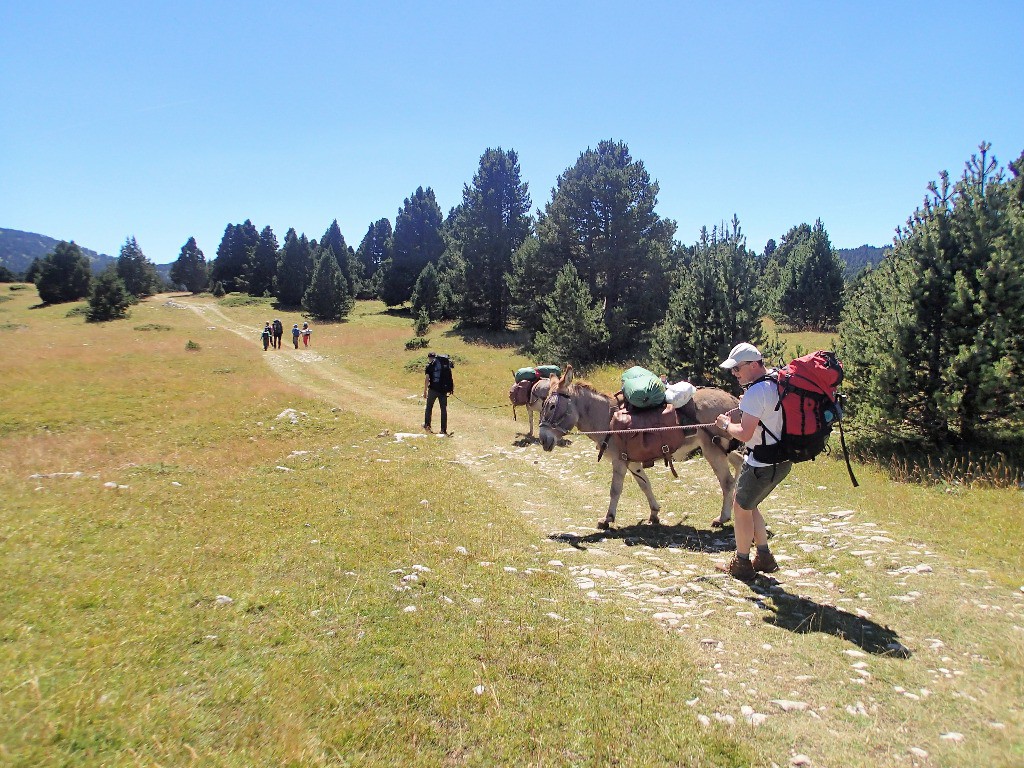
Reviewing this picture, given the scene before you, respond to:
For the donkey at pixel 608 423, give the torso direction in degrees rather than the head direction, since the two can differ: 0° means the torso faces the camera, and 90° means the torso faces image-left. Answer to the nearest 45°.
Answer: approximately 90°

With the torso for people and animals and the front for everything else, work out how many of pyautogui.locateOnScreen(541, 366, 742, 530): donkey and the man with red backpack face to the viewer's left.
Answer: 2

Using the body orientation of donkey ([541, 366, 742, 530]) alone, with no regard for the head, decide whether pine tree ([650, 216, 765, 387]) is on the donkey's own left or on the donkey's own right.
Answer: on the donkey's own right

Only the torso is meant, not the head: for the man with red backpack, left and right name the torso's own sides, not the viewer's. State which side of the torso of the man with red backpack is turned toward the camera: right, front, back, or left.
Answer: left

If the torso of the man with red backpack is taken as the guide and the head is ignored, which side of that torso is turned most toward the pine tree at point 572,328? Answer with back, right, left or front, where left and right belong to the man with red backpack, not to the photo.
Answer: right

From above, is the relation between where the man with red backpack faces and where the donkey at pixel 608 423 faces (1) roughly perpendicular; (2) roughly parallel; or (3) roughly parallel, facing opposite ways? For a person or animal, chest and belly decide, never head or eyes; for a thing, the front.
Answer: roughly parallel

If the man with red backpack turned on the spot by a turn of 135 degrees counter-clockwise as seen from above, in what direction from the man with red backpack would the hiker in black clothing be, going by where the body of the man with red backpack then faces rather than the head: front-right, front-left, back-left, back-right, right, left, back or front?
back

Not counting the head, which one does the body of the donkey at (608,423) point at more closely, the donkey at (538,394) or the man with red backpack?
the donkey

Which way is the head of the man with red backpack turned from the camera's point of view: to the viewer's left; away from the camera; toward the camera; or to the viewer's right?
to the viewer's left

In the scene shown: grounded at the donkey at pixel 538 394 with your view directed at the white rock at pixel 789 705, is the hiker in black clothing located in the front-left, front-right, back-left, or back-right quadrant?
back-right
